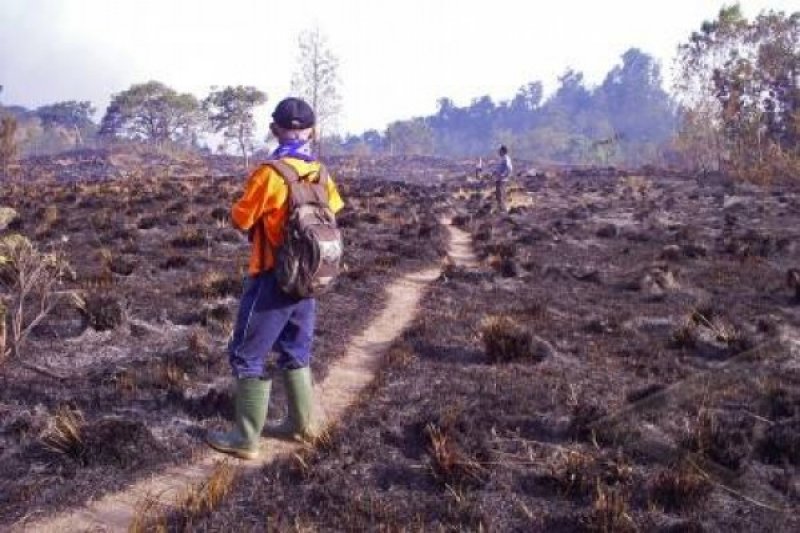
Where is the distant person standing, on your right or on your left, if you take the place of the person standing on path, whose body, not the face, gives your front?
on your right

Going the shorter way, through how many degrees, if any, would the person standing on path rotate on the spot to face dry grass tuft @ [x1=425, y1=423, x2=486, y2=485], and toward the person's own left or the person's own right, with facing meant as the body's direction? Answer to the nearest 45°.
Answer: approximately 135° to the person's own right

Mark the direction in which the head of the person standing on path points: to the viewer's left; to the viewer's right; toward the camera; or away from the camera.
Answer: away from the camera

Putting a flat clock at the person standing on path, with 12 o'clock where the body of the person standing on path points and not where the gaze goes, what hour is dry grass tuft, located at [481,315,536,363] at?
The dry grass tuft is roughly at 3 o'clock from the person standing on path.

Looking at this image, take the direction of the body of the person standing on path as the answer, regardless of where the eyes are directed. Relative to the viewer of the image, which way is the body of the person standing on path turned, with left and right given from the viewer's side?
facing away from the viewer and to the left of the viewer
